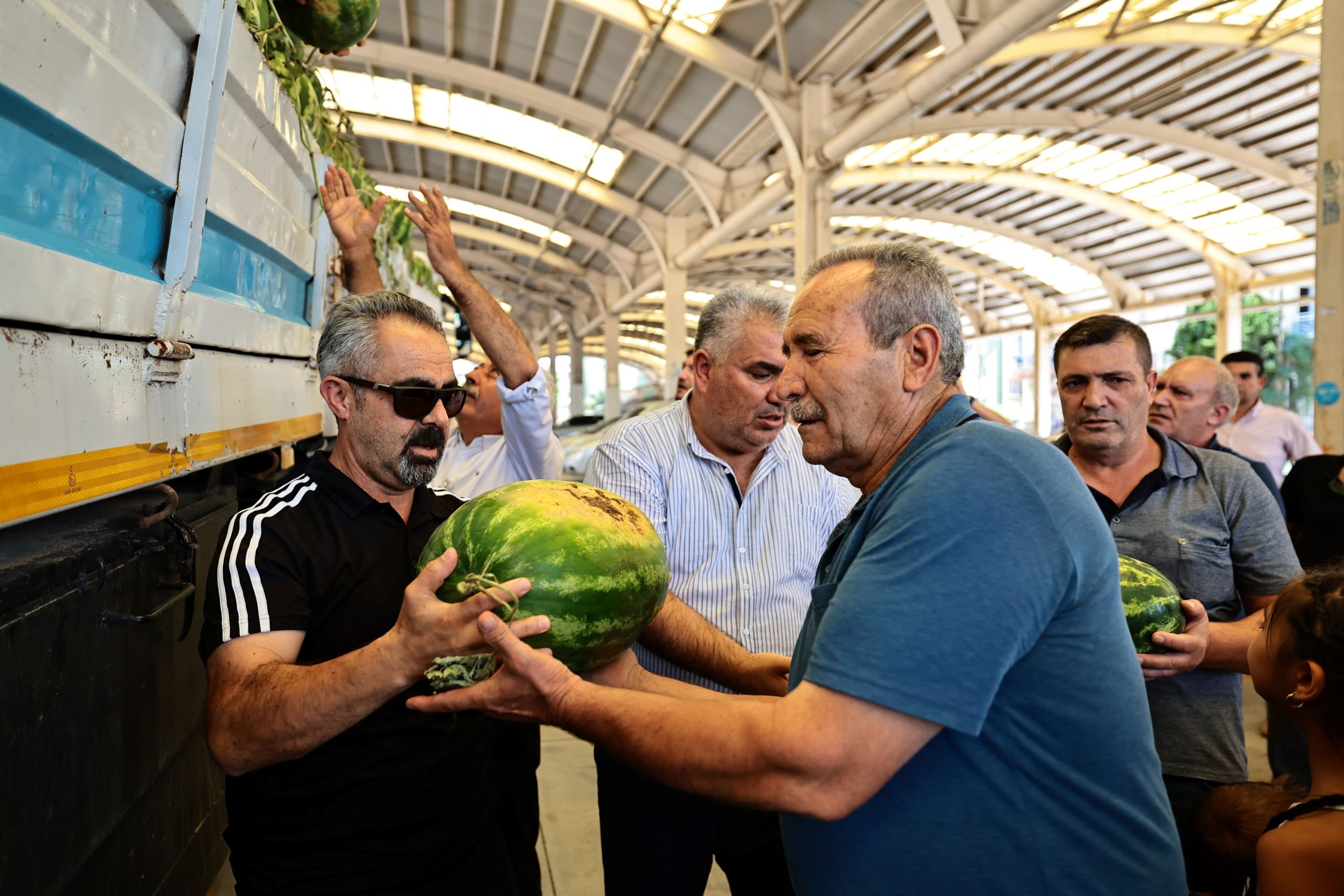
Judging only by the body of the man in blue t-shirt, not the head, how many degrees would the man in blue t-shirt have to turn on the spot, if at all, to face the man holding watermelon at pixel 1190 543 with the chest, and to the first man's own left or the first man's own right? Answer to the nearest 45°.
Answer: approximately 135° to the first man's own right

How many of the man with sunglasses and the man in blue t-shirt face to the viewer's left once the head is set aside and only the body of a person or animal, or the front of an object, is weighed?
1

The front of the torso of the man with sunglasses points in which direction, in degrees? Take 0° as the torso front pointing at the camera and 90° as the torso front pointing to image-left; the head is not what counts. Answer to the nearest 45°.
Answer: approximately 315°

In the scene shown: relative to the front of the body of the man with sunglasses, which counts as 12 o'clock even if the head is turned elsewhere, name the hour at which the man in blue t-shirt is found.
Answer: The man in blue t-shirt is roughly at 12 o'clock from the man with sunglasses.

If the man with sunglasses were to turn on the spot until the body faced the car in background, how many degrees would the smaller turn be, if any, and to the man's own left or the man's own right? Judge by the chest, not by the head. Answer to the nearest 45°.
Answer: approximately 135° to the man's own left

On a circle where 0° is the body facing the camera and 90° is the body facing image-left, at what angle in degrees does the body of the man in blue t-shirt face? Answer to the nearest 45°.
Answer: approximately 90°

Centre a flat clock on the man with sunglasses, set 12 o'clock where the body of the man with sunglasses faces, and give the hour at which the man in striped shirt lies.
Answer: The man in striped shirt is roughly at 10 o'clock from the man with sunglasses.

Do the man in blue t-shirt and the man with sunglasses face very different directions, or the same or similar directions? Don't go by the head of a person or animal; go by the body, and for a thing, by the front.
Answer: very different directions
